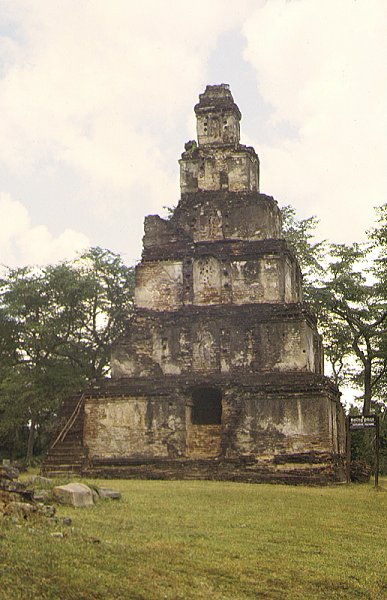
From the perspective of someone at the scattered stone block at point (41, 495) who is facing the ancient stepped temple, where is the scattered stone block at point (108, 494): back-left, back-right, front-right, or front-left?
front-right

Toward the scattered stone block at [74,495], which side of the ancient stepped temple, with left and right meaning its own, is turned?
front

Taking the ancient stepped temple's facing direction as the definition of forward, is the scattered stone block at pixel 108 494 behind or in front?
in front

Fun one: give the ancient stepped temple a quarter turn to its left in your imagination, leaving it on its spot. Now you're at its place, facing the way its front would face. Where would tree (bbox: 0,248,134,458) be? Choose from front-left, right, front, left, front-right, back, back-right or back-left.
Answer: back-left

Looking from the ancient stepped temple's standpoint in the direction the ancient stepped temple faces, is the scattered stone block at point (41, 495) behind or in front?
in front

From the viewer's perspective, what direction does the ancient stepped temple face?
toward the camera
